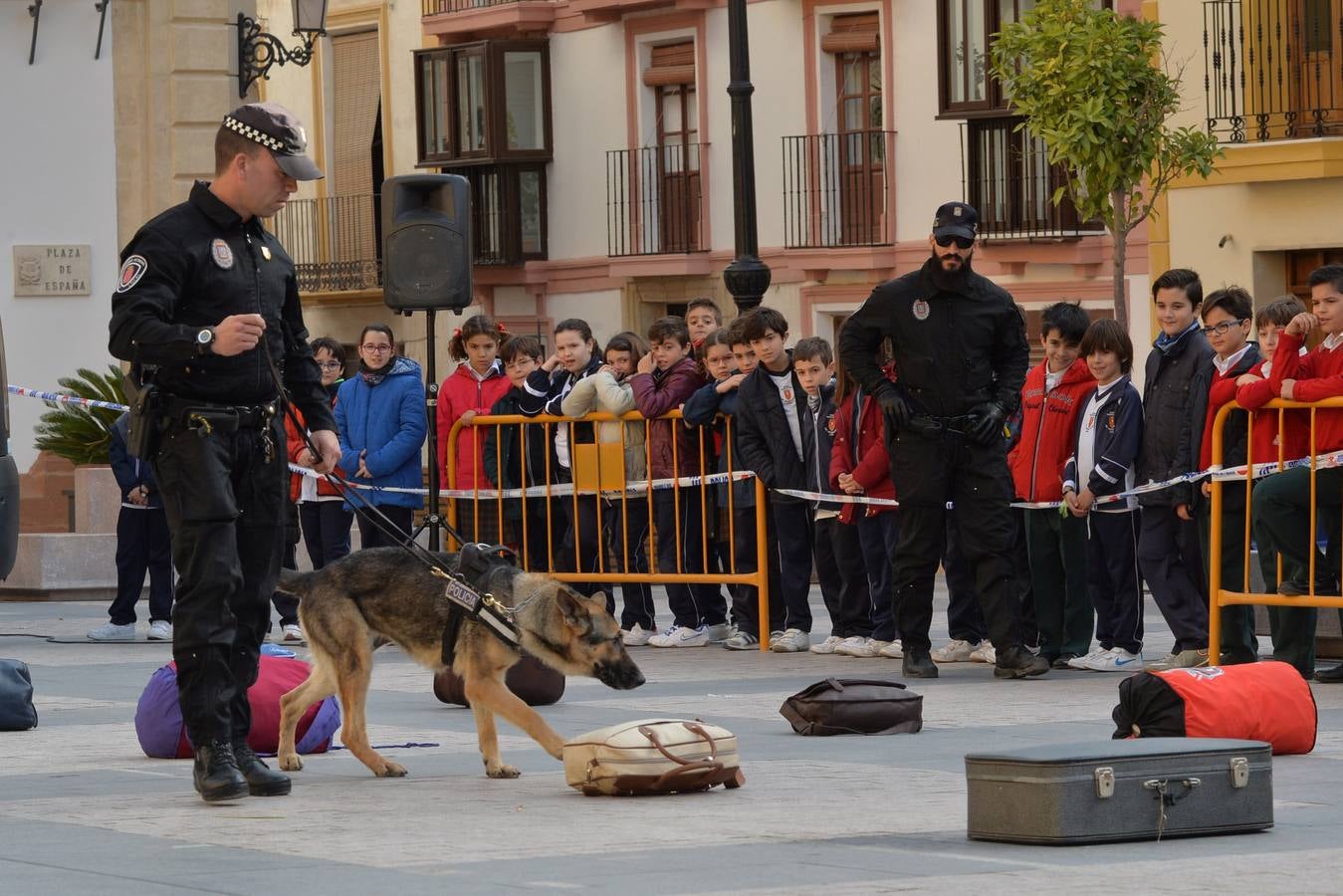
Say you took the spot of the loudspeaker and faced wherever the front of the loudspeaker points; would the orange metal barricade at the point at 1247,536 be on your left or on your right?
on your left

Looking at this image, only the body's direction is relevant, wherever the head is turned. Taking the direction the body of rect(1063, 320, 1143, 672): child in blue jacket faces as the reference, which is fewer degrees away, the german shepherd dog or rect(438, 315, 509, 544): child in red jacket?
the german shepherd dog

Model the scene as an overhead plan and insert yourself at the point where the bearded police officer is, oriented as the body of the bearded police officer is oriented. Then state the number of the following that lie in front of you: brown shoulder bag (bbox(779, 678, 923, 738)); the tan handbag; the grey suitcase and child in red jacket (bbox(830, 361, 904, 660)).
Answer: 3

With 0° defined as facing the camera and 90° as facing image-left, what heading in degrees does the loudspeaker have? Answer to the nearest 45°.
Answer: approximately 0°

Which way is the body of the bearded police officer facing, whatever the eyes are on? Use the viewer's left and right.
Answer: facing the viewer

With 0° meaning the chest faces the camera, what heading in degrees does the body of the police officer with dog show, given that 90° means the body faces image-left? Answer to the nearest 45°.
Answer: approximately 315°

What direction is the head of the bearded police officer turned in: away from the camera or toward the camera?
toward the camera

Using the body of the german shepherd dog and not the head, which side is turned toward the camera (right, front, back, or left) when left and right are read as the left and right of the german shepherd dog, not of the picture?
right

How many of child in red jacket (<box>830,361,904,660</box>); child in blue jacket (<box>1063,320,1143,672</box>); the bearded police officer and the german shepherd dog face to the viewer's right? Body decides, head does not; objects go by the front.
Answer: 1

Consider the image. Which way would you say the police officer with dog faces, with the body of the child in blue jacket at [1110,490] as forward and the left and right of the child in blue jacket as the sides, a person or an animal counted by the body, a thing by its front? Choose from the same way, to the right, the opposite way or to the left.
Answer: to the left

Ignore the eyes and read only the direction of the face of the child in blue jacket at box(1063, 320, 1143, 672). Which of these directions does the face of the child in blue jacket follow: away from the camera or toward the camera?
toward the camera

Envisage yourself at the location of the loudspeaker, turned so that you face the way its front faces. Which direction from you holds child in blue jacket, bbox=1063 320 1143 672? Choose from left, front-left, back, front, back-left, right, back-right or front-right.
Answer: front-left

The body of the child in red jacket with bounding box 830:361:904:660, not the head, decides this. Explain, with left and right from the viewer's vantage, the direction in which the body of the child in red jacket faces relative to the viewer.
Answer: facing the viewer and to the left of the viewer

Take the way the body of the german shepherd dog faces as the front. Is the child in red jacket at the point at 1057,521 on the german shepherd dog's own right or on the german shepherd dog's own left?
on the german shepherd dog's own left

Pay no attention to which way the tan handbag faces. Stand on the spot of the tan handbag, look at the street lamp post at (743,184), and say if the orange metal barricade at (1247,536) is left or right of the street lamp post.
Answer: right

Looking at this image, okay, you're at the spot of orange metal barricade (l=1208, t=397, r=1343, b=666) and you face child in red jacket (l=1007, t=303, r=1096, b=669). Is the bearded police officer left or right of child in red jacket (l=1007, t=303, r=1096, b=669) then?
left

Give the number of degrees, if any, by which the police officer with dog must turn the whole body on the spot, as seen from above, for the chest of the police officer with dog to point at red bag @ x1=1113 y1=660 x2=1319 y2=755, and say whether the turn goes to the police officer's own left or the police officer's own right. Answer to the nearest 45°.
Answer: approximately 45° to the police officer's own left

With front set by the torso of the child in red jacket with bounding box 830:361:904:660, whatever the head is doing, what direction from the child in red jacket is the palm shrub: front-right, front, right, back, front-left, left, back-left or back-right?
right

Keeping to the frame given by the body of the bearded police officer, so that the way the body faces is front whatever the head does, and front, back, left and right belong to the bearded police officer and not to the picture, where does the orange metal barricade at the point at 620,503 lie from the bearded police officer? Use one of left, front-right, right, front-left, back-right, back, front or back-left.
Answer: back-right

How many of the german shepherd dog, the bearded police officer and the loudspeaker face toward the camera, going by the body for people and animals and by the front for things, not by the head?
2
